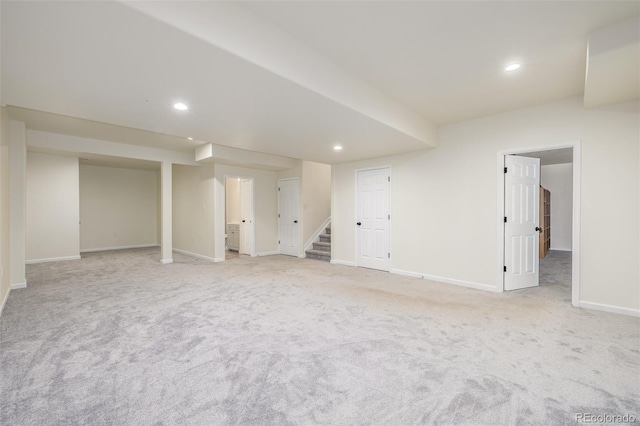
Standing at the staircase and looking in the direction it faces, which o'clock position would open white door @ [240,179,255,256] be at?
The open white door is roughly at 2 o'clock from the staircase.

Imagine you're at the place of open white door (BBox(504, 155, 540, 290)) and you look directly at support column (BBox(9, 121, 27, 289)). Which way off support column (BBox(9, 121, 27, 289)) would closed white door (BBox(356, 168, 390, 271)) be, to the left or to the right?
right

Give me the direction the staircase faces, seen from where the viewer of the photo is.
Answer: facing the viewer and to the left of the viewer

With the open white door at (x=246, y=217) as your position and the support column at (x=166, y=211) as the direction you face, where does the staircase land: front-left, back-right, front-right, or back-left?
back-left

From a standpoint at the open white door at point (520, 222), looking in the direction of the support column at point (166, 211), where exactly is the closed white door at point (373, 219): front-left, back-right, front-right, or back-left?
front-right

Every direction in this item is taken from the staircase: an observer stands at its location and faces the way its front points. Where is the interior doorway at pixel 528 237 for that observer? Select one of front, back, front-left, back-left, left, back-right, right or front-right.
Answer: left

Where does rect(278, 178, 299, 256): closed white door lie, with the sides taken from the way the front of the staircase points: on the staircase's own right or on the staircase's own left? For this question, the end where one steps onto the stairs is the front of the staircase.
on the staircase's own right

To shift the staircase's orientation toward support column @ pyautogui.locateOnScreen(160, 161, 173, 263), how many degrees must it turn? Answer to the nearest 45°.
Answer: approximately 45° to its right

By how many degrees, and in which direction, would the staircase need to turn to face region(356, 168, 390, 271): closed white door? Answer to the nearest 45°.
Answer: approximately 90° to its left

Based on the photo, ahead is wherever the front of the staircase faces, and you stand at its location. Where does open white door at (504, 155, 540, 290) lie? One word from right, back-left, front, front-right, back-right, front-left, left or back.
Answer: left

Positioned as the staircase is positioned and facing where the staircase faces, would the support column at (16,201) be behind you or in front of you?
in front
